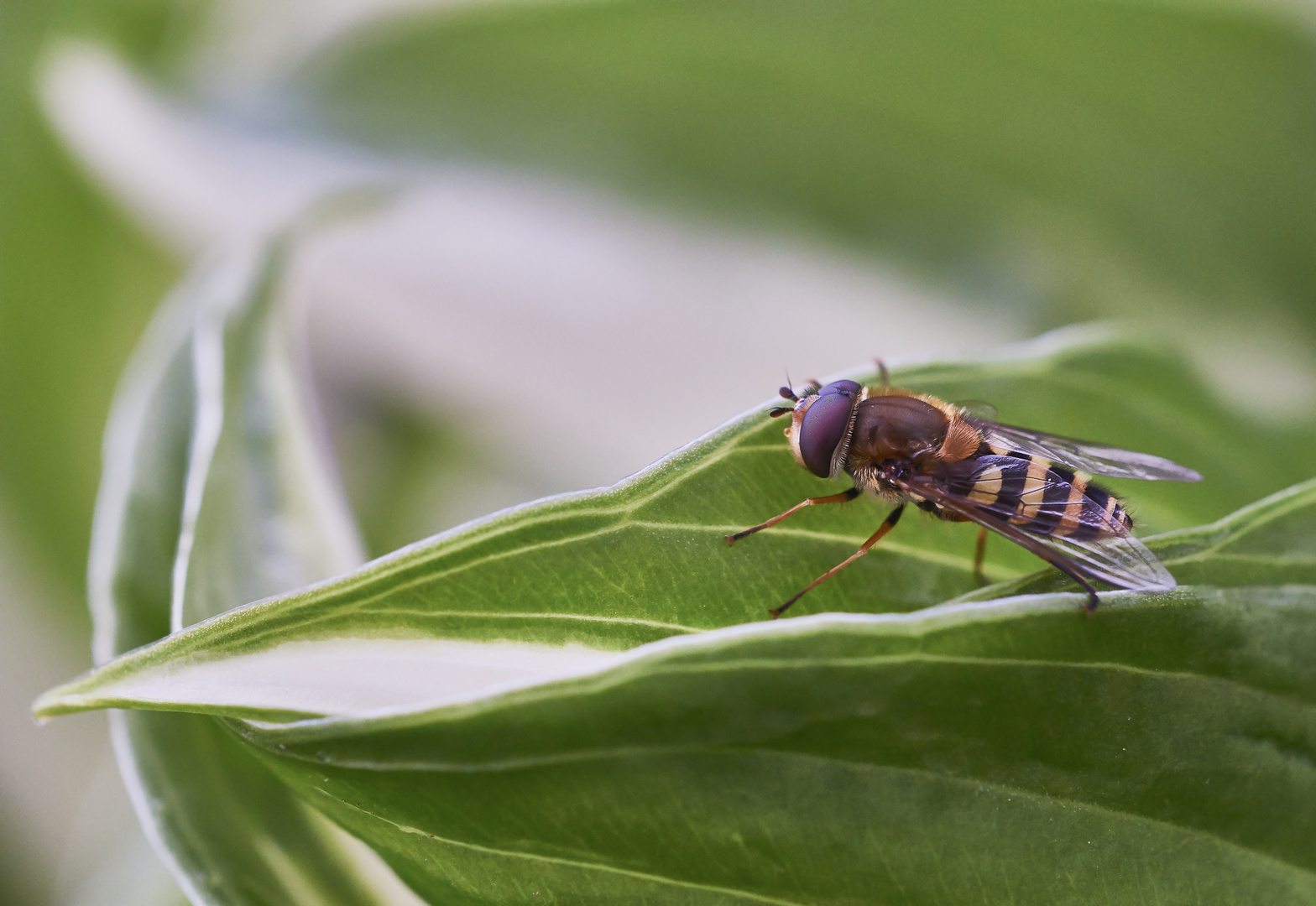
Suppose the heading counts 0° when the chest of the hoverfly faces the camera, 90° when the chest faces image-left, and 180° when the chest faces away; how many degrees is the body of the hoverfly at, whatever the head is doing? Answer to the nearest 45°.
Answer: approximately 90°
